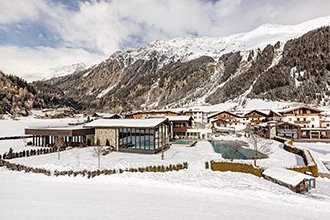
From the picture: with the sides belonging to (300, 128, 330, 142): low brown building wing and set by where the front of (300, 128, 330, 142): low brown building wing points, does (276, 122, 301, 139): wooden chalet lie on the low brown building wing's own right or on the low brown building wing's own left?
on the low brown building wing's own right

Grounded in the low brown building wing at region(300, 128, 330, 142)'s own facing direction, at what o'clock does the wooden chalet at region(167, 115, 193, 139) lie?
the wooden chalet at region(167, 115, 193, 139) is roughly at 2 o'clock from the low brown building wing at region(300, 128, 330, 142).

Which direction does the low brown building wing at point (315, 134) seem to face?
toward the camera
